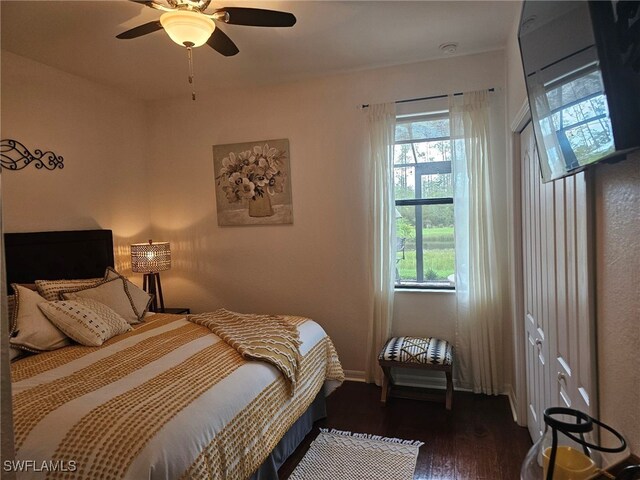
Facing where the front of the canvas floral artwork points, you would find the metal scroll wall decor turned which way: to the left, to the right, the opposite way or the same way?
to the left

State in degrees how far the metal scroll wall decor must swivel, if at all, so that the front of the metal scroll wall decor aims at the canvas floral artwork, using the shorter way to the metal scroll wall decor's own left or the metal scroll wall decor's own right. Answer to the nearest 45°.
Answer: approximately 45° to the metal scroll wall decor's own left

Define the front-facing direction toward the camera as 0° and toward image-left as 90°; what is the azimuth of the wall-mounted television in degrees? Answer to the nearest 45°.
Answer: approximately 45°

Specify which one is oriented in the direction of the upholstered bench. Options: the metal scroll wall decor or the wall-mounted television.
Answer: the metal scroll wall decor

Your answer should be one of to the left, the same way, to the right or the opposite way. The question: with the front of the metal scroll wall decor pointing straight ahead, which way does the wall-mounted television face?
the opposite way

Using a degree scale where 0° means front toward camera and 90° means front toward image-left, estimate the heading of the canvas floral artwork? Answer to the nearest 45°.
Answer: approximately 0°

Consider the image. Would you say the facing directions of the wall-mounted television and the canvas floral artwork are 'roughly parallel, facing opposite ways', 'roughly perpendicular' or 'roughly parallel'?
roughly perpendicular

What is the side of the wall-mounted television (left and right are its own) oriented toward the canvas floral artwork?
right

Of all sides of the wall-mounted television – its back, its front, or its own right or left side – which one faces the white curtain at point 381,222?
right
